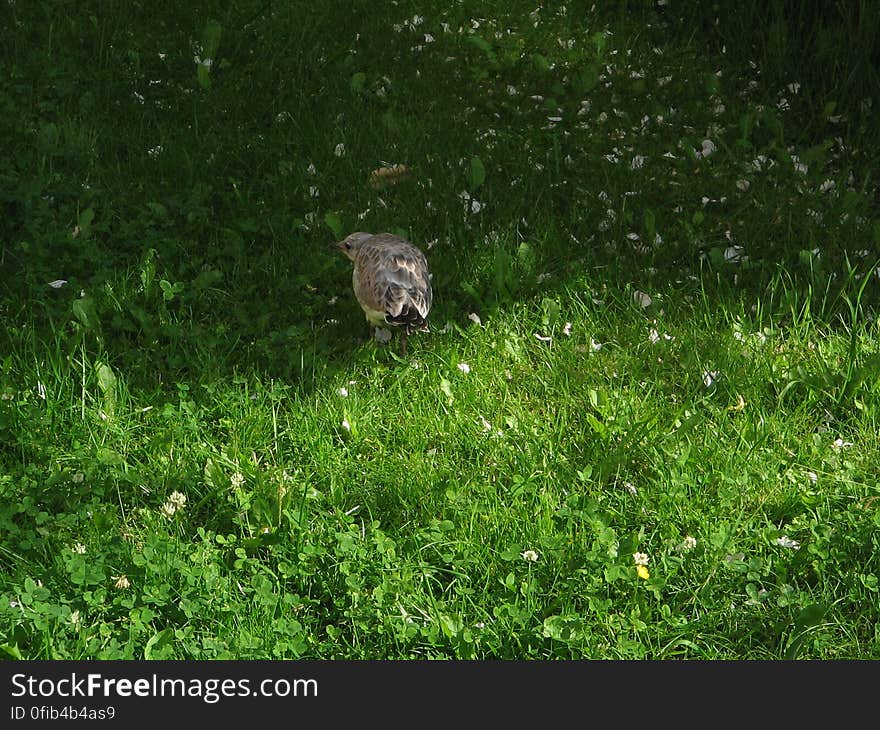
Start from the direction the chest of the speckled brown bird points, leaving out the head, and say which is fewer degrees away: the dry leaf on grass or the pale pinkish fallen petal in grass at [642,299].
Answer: the dry leaf on grass

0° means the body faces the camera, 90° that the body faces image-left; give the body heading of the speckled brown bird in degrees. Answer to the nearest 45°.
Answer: approximately 135°

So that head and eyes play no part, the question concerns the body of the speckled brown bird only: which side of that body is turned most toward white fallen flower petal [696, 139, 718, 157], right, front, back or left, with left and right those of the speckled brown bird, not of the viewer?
right

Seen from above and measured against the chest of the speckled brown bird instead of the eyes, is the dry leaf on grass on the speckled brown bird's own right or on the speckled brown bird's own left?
on the speckled brown bird's own right

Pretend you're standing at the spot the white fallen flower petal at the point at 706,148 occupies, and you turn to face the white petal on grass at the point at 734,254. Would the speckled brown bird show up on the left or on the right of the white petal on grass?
right

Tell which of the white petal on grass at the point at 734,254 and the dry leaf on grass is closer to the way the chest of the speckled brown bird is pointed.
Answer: the dry leaf on grass

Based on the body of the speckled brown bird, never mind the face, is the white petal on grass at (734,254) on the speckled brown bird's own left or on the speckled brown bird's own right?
on the speckled brown bird's own right

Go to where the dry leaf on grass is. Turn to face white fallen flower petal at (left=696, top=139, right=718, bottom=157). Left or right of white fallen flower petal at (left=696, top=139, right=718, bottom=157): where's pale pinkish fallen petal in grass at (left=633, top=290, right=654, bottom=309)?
right
